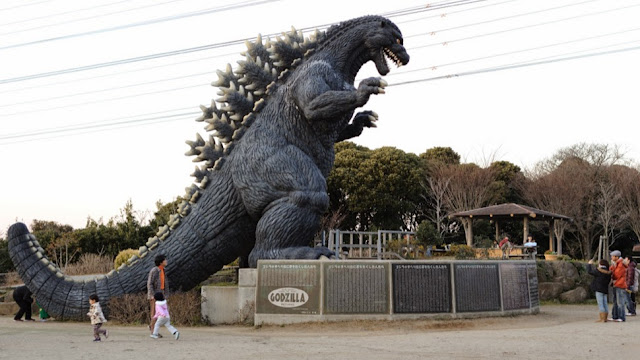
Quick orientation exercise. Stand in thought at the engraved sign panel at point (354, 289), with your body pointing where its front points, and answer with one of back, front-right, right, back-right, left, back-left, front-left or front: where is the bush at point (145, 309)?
right

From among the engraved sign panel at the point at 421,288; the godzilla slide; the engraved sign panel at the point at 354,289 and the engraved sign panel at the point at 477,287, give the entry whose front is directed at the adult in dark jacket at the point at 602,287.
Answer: the godzilla slide

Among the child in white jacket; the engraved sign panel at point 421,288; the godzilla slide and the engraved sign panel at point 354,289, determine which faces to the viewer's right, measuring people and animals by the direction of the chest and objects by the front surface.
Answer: the godzilla slide

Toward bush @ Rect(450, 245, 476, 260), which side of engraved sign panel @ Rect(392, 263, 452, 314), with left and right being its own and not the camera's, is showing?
back

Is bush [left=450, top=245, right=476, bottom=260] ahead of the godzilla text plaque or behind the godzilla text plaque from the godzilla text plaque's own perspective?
behind

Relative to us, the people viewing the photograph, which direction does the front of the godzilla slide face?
facing to the right of the viewer
